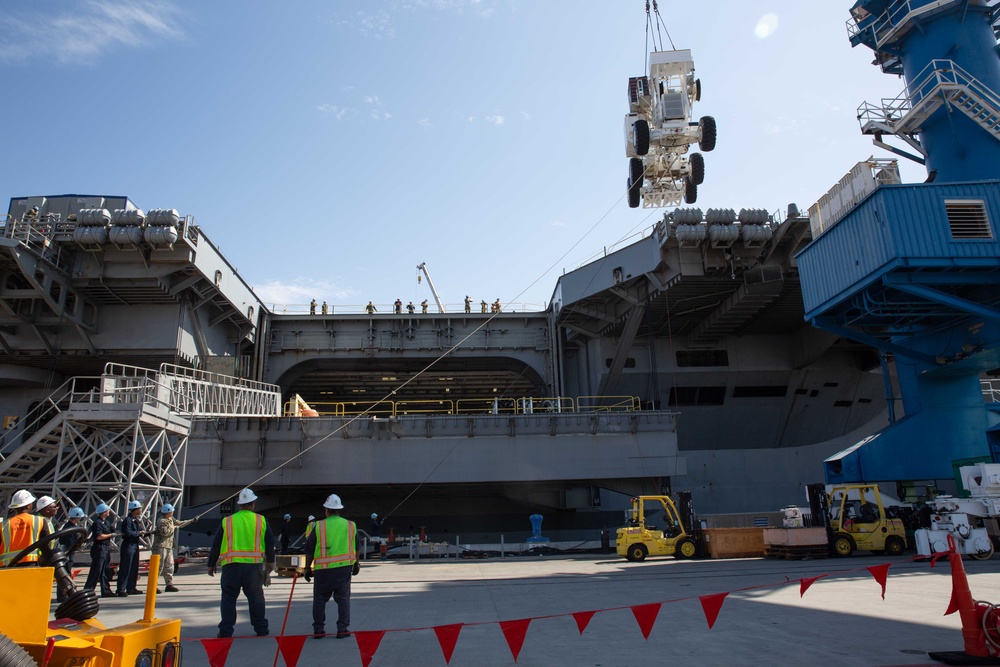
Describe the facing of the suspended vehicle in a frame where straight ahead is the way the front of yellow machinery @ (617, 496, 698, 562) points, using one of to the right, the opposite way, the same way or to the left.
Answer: to the right

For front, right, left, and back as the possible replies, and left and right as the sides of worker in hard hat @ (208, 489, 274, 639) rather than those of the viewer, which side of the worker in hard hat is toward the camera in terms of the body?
back

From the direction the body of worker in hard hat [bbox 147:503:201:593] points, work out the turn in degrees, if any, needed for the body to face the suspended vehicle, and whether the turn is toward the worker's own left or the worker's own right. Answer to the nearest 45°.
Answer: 0° — they already face it

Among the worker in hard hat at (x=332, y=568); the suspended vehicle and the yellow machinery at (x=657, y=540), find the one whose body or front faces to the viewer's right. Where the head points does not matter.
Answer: the yellow machinery

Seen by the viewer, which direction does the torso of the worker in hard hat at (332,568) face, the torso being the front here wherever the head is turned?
away from the camera

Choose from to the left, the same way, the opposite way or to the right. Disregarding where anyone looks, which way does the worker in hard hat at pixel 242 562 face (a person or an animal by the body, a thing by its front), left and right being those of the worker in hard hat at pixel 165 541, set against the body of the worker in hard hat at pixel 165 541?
to the left

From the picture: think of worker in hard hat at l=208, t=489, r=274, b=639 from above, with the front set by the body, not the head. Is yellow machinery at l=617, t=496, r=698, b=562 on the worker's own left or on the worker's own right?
on the worker's own right

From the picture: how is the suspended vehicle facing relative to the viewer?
toward the camera

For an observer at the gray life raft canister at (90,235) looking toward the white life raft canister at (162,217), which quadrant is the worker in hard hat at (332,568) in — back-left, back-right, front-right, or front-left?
front-right

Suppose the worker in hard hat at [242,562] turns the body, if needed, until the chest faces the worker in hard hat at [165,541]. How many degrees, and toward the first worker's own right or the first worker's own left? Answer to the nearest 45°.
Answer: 0° — they already face them

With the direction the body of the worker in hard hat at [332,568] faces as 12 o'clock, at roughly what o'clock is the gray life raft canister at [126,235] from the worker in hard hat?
The gray life raft canister is roughly at 11 o'clock from the worker in hard hat.

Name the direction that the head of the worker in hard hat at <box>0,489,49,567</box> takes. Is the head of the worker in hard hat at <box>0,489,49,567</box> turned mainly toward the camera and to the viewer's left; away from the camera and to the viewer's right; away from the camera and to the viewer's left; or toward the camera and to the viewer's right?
away from the camera and to the viewer's right

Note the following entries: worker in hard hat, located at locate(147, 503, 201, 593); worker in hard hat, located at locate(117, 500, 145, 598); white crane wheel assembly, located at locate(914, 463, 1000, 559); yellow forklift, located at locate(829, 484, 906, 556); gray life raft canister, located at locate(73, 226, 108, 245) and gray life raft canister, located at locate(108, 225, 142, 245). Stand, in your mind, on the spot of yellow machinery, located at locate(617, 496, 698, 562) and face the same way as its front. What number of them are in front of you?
2

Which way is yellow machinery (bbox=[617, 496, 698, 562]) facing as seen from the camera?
to the viewer's right
